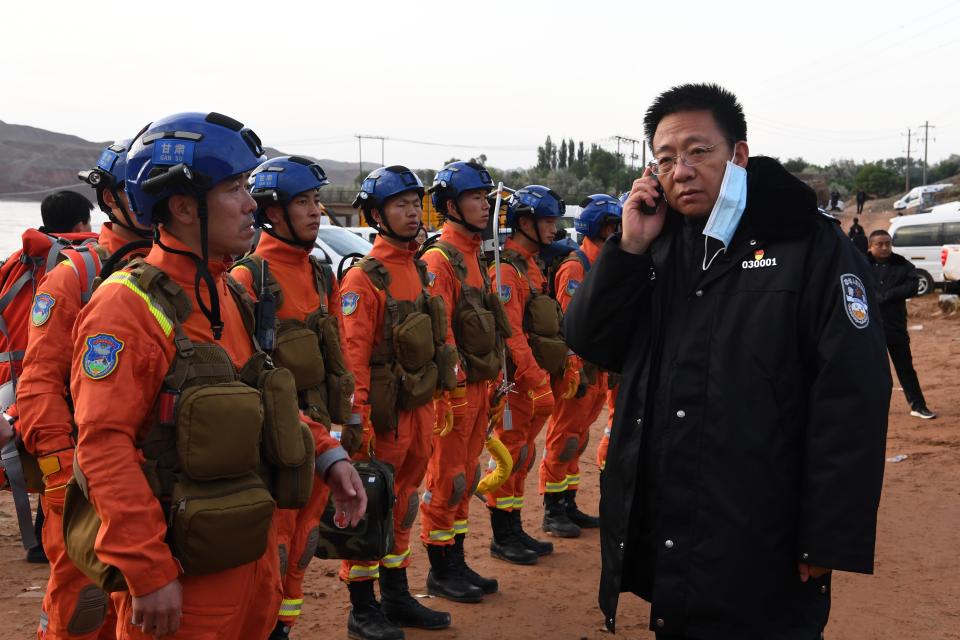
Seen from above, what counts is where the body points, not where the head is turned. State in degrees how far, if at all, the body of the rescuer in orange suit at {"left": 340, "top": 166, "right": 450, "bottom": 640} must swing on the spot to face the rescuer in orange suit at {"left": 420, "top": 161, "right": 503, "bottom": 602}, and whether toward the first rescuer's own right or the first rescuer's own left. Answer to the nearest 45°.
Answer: approximately 90° to the first rescuer's own left

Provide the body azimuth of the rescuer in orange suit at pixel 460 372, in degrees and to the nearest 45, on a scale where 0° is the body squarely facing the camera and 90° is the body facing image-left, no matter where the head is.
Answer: approximately 315°

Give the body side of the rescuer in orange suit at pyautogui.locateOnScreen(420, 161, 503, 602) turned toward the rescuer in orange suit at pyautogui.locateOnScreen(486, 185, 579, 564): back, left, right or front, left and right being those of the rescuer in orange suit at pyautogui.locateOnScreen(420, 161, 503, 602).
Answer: left
